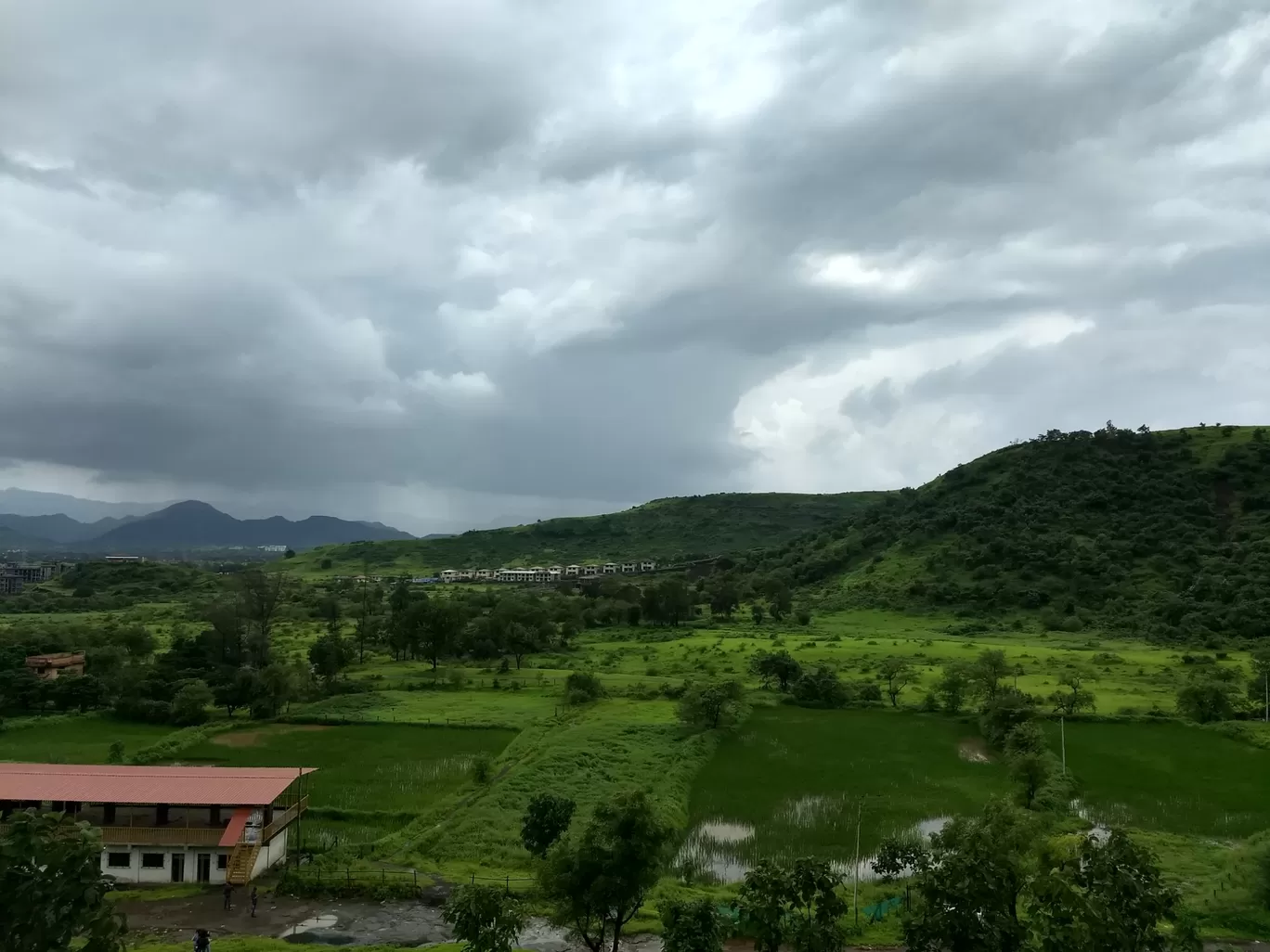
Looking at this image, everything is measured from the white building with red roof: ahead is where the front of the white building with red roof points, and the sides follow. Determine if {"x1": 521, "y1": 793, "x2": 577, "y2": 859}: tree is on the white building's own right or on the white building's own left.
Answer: on the white building's own left

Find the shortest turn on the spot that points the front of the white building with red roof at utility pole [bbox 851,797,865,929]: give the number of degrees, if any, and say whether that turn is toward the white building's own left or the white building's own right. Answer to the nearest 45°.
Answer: approximately 45° to the white building's own left

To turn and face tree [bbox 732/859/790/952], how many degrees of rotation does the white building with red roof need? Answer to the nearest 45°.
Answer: approximately 45° to its left

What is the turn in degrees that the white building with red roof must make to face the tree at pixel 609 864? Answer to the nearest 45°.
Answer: approximately 45° to its left

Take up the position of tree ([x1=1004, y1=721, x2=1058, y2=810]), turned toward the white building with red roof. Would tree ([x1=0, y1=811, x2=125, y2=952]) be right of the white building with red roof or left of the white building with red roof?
left

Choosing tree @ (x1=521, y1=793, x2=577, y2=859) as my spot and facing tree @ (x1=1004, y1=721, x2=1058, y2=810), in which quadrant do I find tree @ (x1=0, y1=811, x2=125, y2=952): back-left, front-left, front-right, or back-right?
back-right

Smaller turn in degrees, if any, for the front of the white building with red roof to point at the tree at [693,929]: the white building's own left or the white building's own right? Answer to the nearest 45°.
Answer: approximately 45° to the white building's own left

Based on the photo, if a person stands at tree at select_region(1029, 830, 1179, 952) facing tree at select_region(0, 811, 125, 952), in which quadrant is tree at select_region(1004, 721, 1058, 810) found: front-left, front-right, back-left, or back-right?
back-right

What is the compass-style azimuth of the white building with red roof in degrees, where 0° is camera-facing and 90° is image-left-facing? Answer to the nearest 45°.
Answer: approximately 0°

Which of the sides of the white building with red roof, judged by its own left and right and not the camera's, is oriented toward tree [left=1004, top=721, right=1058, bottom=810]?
left
